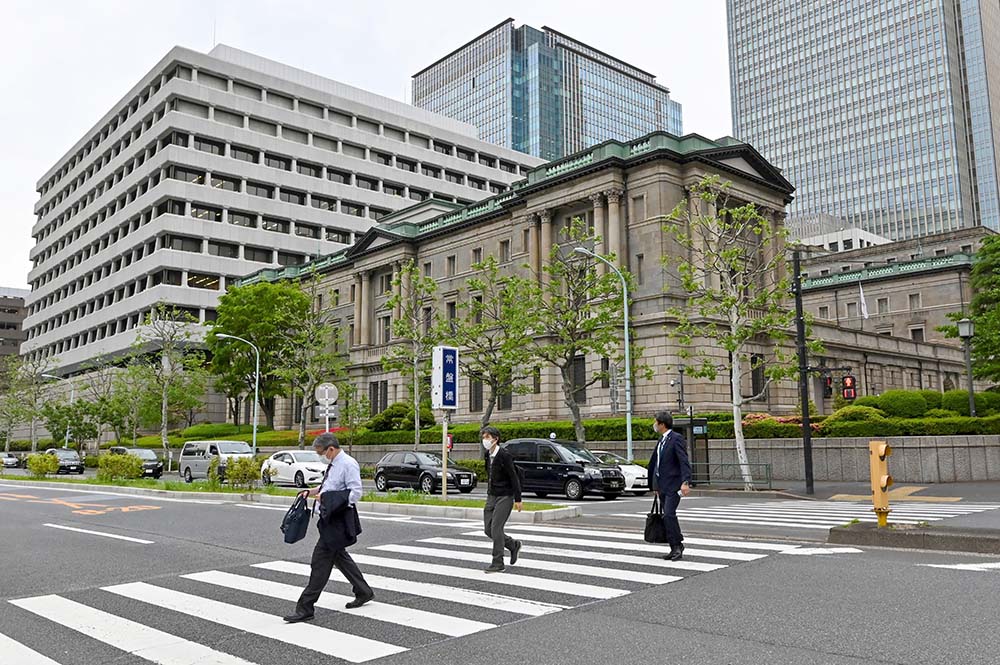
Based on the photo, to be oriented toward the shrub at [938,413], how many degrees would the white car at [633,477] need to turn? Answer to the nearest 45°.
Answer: approximately 90° to its left

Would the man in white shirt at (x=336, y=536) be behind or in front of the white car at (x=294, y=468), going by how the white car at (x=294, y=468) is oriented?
in front

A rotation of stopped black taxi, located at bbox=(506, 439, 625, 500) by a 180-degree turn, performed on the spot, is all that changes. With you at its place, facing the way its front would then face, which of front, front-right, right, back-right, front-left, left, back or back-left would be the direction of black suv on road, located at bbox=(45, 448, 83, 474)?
front

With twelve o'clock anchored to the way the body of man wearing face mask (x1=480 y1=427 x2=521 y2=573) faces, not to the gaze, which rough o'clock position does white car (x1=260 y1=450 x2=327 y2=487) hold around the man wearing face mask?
The white car is roughly at 4 o'clock from the man wearing face mask.

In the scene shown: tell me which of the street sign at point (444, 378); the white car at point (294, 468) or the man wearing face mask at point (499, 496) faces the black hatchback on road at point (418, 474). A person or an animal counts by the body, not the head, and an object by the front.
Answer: the white car

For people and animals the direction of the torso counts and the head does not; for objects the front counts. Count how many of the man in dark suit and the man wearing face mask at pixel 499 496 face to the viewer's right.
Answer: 0

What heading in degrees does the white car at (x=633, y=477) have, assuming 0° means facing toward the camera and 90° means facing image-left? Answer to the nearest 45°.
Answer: approximately 315°
